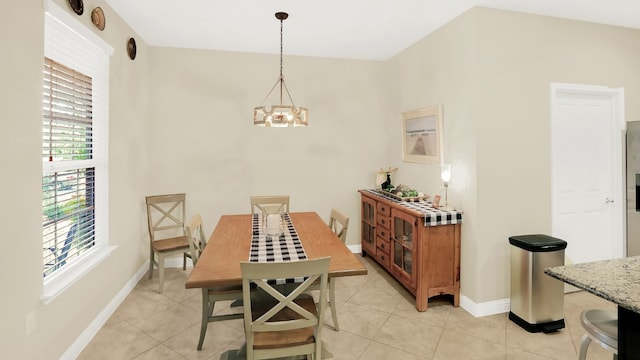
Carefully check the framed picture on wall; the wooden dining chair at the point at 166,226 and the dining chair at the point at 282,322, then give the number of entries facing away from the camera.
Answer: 1

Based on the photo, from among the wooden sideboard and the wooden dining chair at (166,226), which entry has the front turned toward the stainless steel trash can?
the wooden dining chair

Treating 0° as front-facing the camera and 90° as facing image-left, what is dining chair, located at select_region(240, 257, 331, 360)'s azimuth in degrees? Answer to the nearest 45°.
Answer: approximately 180°

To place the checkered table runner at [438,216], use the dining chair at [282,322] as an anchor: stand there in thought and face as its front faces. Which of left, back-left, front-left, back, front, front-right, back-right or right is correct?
front-right

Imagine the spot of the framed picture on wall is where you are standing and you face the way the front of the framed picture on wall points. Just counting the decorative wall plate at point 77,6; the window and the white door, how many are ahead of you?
2

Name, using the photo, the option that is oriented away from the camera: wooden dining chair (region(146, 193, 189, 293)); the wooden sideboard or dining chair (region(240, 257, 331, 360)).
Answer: the dining chair

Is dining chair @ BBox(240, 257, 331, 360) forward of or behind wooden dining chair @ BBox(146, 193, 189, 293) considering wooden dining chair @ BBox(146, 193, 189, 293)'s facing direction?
forward

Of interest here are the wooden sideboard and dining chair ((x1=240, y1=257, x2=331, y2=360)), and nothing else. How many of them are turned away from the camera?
1

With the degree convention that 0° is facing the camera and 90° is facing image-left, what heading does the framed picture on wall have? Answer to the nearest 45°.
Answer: approximately 45°

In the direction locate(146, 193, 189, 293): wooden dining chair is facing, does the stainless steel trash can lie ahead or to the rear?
ahead
